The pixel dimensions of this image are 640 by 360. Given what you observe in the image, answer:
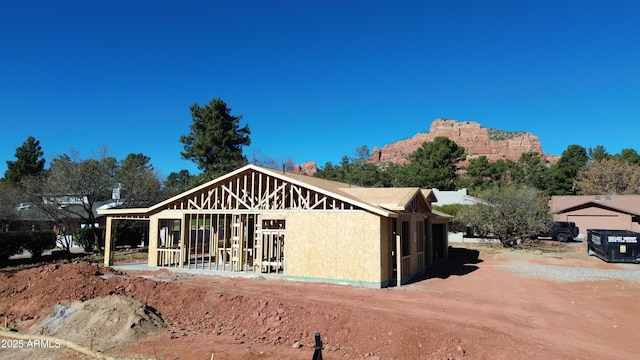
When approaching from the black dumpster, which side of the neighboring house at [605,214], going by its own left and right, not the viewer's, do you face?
front

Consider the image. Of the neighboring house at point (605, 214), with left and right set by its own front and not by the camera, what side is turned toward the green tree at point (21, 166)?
right

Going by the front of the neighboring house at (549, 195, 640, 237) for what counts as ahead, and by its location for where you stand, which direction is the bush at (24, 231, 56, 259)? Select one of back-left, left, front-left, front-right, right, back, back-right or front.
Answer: front-right

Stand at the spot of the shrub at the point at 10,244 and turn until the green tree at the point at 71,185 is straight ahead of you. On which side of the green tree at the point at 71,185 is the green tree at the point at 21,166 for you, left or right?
left

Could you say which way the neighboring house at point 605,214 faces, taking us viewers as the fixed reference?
facing the viewer

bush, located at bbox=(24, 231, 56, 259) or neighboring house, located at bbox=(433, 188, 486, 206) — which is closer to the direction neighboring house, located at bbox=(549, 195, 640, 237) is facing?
the bush
